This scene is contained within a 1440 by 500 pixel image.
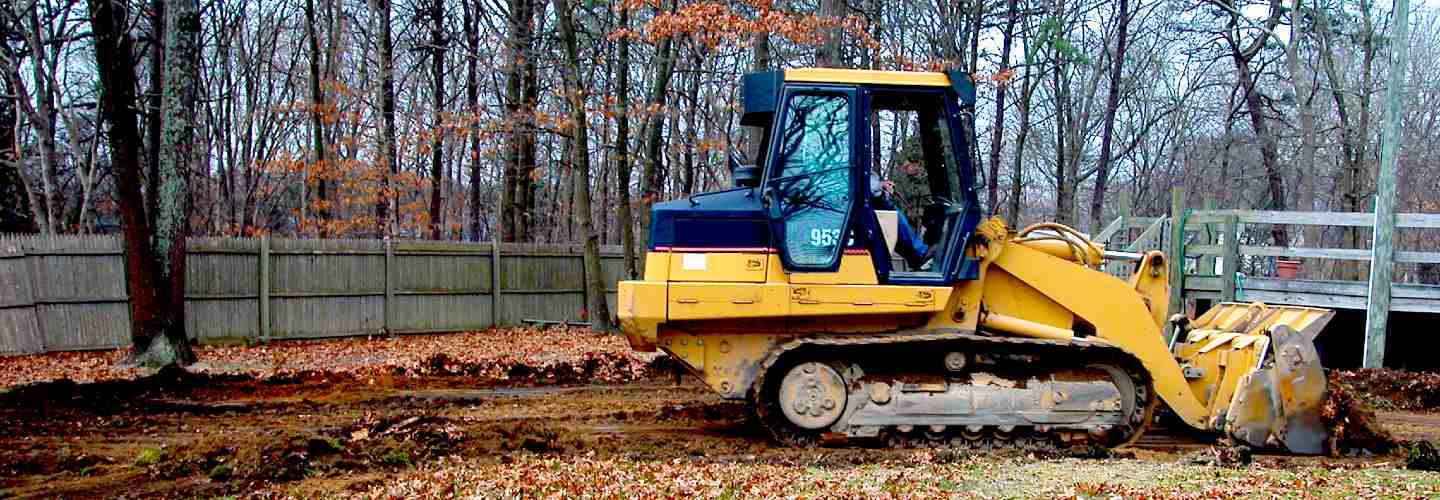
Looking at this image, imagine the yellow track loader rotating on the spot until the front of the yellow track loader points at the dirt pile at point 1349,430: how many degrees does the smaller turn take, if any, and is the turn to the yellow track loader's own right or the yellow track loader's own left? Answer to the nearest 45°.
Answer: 0° — it already faces it

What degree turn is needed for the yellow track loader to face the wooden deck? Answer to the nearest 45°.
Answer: approximately 45° to its left

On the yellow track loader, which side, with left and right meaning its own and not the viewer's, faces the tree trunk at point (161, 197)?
back

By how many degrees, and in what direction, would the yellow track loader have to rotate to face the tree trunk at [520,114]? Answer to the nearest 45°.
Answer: approximately 135° to its left

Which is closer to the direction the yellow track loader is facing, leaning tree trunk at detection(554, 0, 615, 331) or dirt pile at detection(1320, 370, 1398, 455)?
the dirt pile

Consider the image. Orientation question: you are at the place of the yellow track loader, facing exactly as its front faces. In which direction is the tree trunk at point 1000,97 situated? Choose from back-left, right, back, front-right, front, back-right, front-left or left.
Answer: left

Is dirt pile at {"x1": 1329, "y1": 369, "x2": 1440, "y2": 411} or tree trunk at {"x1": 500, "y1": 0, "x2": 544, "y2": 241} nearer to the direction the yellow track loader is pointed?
the dirt pile

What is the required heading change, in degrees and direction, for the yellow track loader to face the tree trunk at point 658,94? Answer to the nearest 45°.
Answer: approximately 135° to its left

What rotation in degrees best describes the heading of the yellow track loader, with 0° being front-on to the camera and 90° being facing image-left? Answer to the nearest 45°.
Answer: approximately 270°

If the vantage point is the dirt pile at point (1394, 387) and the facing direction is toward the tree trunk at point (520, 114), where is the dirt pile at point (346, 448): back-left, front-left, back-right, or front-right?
front-left

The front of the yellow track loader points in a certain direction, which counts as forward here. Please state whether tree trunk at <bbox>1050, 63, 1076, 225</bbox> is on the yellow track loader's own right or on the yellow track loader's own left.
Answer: on the yellow track loader's own left

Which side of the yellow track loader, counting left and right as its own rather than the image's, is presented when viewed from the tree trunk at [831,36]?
left

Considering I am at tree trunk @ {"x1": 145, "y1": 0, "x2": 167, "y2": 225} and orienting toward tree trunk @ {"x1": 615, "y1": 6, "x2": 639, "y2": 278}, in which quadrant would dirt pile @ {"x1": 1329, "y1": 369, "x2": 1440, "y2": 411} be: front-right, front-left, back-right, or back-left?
front-right

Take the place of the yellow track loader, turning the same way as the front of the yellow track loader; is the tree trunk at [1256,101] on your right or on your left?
on your left
